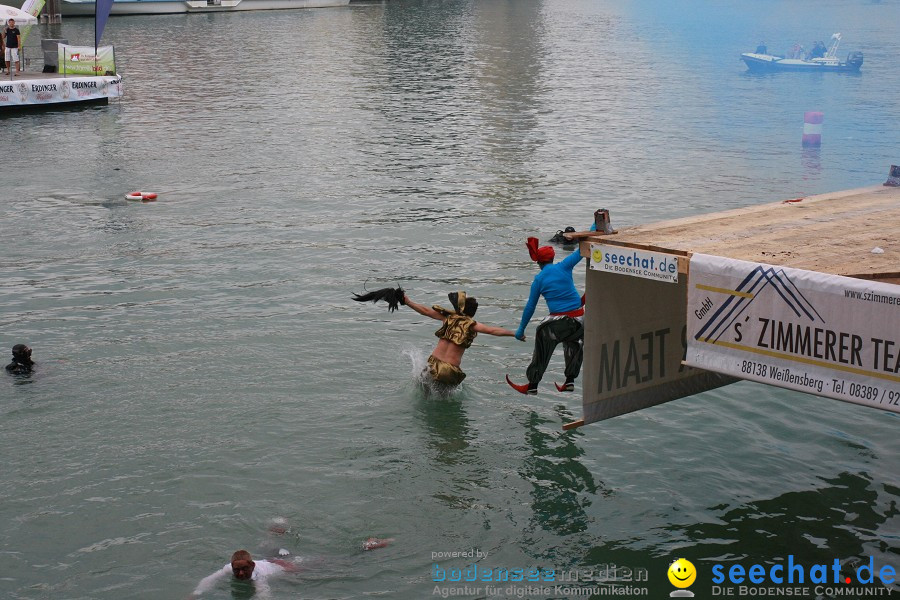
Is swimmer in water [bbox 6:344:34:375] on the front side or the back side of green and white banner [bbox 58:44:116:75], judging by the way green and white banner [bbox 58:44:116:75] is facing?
on the front side

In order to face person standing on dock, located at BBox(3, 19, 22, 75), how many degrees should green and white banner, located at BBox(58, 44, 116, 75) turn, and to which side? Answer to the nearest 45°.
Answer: approximately 90° to its right

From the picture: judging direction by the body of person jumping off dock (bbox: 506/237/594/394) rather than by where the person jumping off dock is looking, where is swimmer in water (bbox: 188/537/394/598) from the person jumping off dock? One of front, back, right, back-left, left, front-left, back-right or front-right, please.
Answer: left

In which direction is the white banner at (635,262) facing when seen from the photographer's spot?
facing the viewer and to the left of the viewer

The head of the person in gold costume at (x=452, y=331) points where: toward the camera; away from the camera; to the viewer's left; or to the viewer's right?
away from the camera

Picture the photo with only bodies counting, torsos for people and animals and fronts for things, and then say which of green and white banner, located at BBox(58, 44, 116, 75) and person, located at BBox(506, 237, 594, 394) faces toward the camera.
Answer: the green and white banner

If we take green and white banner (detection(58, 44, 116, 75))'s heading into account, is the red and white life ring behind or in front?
in front

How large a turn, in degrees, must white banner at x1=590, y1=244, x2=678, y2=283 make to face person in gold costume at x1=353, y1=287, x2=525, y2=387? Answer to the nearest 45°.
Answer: approximately 90° to its right

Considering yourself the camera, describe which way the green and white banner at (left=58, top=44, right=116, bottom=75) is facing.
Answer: facing the viewer
